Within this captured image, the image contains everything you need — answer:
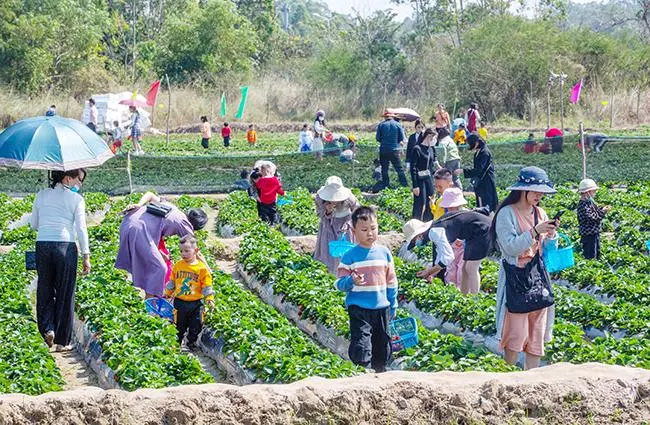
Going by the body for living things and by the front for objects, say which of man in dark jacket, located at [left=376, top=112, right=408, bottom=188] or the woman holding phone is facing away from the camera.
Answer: the man in dark jacket

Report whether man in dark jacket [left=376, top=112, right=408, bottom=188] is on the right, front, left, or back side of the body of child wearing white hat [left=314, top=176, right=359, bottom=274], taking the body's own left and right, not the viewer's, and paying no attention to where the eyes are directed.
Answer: back

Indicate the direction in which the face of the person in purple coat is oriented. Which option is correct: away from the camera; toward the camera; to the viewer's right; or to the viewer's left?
to the viewer's right

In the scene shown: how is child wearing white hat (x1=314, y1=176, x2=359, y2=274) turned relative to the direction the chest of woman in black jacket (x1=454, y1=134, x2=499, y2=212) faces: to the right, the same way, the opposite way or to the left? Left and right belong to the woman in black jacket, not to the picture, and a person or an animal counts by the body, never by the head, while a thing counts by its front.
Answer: to the left

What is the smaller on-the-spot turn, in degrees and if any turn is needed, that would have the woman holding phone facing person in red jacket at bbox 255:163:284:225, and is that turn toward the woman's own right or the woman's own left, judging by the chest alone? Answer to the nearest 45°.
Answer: approximately 180°

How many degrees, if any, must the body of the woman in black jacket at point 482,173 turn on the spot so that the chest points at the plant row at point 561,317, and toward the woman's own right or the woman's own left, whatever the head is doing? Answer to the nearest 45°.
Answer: approximately 90° to the woman's own left

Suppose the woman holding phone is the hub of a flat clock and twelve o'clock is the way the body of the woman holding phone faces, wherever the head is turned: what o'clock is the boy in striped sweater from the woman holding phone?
The boy in striped sweater is roughly at 4 o'clock from the woman holding phone.

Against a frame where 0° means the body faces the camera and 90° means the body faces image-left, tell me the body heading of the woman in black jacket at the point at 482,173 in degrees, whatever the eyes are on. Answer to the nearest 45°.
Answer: approximately 90°

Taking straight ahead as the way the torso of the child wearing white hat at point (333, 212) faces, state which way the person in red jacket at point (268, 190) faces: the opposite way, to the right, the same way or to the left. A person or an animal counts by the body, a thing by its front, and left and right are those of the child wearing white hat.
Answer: the opposite way

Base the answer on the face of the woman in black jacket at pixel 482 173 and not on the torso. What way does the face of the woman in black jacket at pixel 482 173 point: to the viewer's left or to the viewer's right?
to the viewer's left

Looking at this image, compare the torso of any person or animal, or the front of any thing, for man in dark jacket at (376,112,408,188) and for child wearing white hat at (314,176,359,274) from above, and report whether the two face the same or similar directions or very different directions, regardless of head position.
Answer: very different directions

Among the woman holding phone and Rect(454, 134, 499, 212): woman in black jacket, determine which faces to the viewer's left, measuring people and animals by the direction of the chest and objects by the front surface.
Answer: the woman in black jacket

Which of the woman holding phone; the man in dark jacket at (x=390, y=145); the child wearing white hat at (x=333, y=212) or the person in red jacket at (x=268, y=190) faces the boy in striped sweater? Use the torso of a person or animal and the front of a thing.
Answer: the child wearing white hat

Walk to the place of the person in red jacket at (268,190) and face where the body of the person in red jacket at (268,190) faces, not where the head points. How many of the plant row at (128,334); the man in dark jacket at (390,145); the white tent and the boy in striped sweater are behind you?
2

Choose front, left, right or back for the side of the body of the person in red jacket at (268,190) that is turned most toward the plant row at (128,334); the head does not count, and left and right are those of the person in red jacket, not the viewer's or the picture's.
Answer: back
